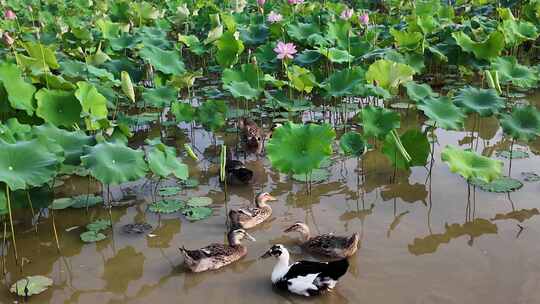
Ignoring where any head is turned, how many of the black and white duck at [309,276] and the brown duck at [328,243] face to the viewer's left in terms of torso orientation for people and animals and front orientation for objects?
2

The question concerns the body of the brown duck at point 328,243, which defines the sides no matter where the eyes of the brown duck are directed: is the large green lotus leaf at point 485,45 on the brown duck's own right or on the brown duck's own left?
on the brown duck's own right

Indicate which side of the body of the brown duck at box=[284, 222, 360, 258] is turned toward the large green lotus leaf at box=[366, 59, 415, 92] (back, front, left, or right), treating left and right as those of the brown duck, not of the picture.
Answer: right

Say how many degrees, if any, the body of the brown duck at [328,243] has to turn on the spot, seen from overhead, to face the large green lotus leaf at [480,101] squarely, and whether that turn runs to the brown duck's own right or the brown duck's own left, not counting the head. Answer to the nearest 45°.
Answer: approximately 135° to the brown duck's own right

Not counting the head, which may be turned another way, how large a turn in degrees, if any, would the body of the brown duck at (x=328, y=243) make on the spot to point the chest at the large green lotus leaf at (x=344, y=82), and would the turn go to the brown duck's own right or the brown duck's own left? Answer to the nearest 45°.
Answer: approximately 90° to the brown duck's own right

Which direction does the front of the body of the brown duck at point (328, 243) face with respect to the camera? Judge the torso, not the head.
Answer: to the viewer's left

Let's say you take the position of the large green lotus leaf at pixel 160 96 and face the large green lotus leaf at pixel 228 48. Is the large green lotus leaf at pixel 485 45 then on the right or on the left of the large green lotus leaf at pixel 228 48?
right

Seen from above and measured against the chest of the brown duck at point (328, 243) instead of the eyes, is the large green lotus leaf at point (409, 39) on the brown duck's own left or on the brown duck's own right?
on the brown duck's own right

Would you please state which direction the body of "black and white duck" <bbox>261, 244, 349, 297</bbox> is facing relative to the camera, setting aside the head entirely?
to the viewer's left

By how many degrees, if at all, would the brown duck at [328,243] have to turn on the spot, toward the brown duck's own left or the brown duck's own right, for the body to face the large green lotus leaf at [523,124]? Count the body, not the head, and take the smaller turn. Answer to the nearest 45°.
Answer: approximately 135° to the brown duck's own right

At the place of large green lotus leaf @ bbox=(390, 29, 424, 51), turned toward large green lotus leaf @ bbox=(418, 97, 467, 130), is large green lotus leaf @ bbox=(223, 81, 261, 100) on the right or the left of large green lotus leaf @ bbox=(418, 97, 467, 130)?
right
